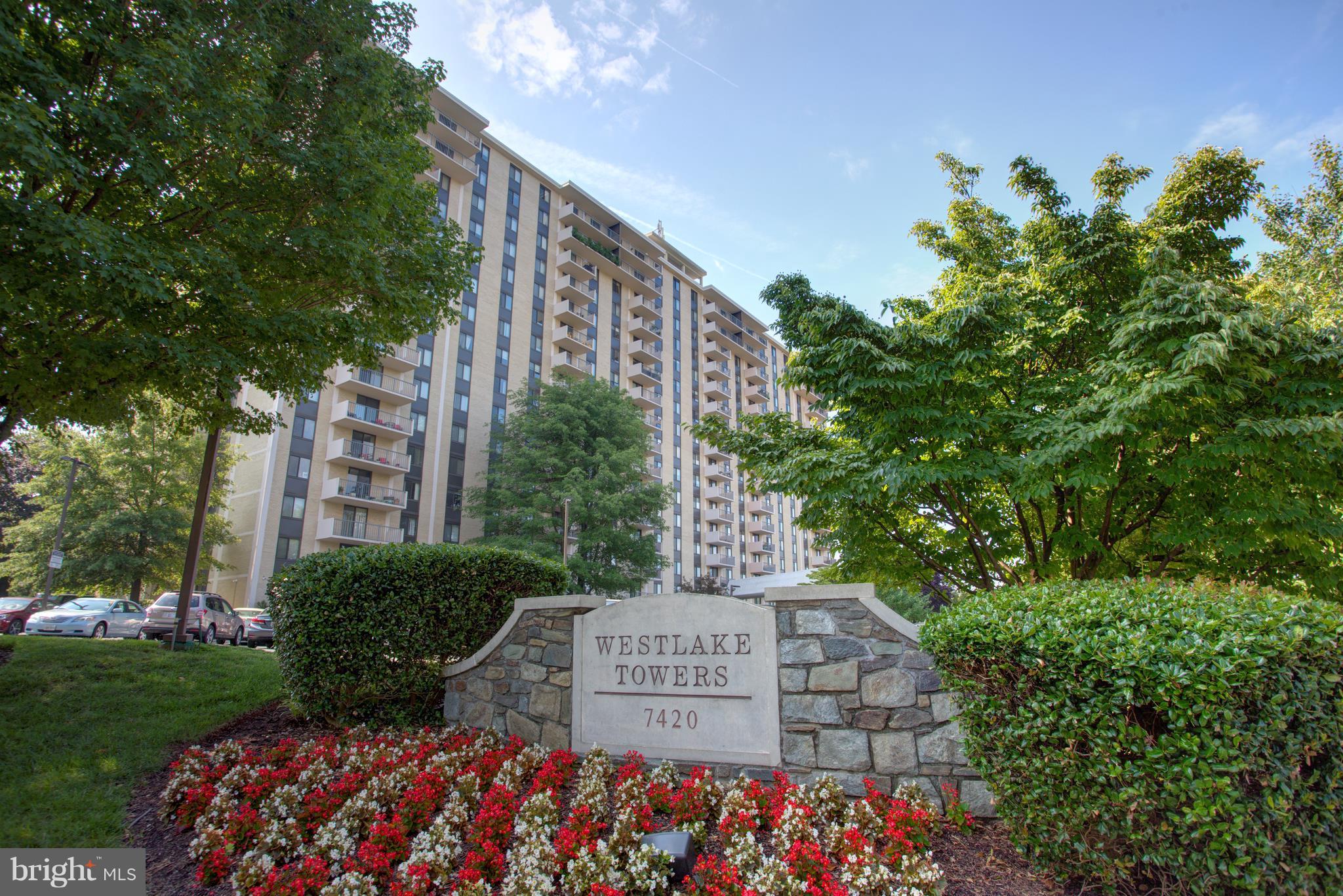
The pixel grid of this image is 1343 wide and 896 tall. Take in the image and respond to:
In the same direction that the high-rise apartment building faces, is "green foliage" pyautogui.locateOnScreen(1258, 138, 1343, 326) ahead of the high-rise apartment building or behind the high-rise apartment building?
ahead

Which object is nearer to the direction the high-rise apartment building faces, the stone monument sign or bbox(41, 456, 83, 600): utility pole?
the stone monument sign

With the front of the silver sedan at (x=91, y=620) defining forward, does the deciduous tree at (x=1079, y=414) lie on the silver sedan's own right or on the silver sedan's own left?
on the silver sedan's own left

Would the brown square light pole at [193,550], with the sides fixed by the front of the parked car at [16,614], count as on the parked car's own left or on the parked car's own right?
on the parked car's own left
